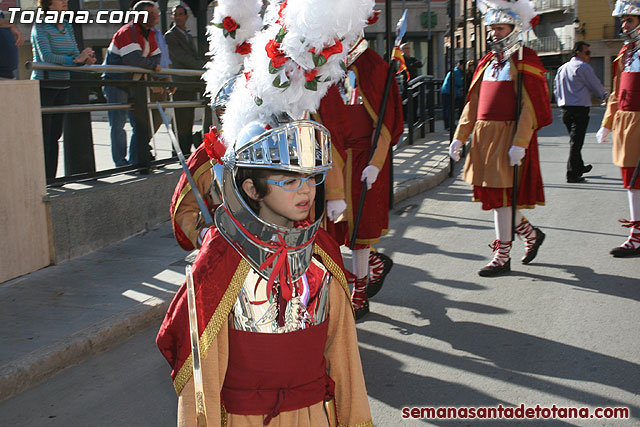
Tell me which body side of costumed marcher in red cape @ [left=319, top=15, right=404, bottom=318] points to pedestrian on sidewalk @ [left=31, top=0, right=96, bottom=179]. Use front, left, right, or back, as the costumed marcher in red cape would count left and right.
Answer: right

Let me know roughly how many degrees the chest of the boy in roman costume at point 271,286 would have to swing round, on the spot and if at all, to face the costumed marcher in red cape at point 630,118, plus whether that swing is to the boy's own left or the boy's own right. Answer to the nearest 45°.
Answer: approximately 90° to the boy's own left

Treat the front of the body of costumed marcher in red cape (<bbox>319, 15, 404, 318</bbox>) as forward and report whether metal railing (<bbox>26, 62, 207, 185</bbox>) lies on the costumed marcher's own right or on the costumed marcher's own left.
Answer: on the costumed marcher's own right

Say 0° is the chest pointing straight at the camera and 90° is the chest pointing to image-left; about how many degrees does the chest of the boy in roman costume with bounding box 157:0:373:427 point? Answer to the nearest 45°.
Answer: approximately 315°

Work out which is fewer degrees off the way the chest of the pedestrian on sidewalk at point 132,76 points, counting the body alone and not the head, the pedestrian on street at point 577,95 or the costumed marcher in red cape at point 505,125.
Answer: the costumed marcher in red cape

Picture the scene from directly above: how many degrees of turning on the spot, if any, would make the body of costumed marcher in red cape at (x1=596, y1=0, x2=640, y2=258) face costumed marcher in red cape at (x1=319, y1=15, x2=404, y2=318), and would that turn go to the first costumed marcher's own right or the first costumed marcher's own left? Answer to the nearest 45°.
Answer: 0° — they already face them

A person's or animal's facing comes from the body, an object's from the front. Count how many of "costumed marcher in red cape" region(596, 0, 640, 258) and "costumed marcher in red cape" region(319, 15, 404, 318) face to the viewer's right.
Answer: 0

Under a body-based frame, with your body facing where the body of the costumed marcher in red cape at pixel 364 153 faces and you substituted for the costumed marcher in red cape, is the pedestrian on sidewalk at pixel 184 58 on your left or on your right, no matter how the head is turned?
on your right

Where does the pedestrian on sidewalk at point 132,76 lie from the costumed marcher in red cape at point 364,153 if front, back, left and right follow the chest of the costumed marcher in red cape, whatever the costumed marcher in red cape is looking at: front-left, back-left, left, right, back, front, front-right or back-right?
right

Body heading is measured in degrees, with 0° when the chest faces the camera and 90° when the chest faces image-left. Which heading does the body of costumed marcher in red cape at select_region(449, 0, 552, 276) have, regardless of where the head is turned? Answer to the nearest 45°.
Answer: approximately 45°

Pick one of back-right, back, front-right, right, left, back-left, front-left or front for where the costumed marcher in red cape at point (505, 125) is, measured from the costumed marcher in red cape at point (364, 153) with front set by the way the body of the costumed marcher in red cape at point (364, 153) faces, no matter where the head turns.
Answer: back

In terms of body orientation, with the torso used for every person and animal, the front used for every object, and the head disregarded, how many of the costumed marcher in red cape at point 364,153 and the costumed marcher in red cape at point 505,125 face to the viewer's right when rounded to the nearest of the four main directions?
0
